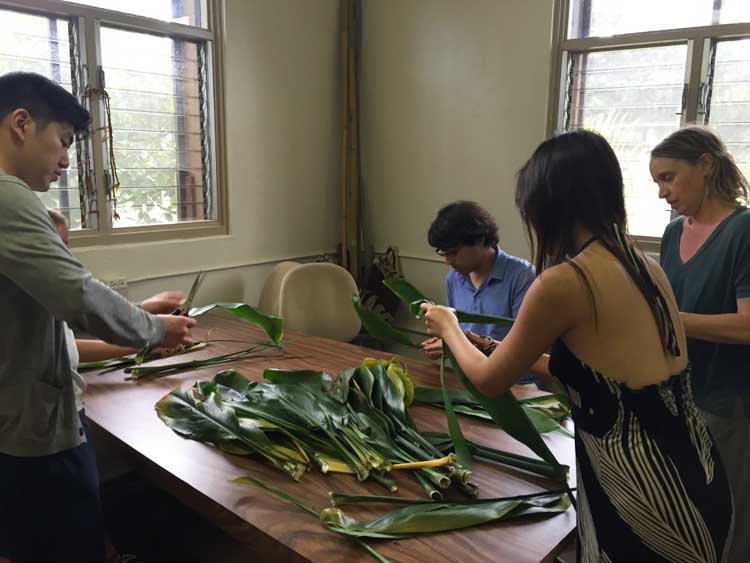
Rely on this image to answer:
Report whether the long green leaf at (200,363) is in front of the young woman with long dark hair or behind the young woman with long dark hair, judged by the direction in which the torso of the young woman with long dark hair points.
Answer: in front

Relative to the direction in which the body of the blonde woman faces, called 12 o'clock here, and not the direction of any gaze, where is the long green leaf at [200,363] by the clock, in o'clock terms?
The long green leaf is roughly at 1 o'clock from the blonde woman.

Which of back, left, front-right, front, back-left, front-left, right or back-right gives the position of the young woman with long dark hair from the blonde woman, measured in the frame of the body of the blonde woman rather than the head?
front-left

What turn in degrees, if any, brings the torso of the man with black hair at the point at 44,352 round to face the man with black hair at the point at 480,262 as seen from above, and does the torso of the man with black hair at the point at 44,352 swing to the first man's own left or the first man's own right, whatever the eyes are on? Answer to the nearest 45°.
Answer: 0° — they already face them

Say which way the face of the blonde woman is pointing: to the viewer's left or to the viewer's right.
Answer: to the viewer's left

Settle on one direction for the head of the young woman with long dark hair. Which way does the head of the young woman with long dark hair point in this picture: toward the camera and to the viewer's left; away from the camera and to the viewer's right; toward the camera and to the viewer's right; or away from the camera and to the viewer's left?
away from the camera and to the viewer's left

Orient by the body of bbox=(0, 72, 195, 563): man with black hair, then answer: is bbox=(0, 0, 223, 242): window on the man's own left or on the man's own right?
on the man's own left

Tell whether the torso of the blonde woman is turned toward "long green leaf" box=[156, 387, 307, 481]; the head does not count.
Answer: yes

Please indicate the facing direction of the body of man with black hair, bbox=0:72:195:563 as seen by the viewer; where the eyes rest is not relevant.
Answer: to the viewer's right

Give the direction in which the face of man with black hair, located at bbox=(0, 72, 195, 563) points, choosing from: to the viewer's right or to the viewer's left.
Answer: to the viewer's right

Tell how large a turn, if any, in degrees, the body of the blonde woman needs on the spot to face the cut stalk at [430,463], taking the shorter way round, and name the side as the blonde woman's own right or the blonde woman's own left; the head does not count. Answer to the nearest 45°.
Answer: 0° — they already face it

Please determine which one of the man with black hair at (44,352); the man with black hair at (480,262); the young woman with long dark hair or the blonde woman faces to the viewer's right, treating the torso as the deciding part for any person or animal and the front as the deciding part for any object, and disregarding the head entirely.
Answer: the man with black hair at (44,352)

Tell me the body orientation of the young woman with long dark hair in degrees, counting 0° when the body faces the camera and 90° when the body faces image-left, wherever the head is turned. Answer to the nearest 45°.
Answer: approximately 135°

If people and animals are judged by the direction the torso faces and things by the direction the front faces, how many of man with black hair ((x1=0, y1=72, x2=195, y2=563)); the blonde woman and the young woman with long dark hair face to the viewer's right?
1

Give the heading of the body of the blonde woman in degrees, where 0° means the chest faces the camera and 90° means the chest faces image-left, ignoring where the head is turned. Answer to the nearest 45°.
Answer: approximately 45°

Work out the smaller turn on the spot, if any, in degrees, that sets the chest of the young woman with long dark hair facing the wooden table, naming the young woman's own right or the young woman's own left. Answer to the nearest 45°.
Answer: approximately 45° to the young woman's own left
